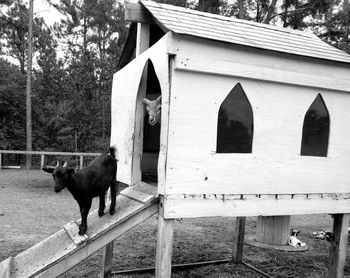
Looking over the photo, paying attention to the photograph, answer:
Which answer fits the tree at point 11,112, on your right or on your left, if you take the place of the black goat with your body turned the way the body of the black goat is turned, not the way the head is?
on your right

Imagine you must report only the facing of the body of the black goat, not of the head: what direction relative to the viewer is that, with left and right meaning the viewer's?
facing the viewer and to the left of the viewer
